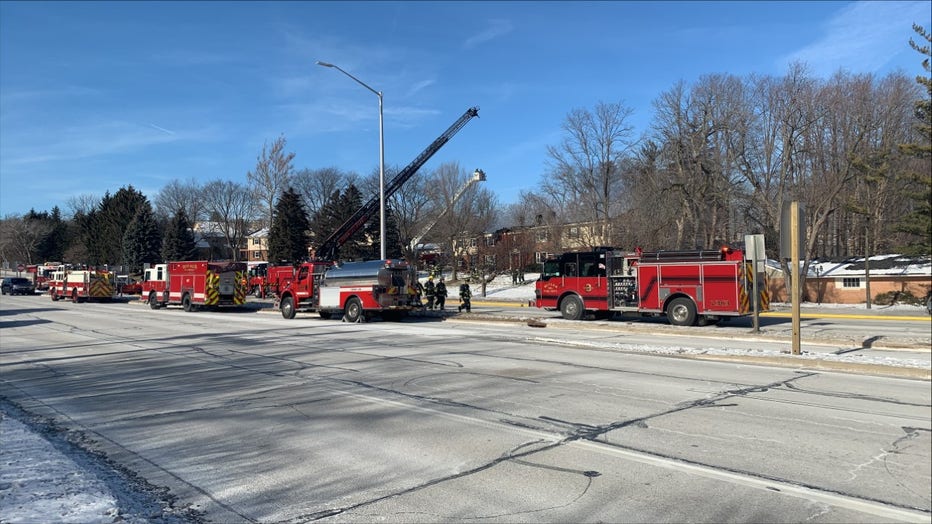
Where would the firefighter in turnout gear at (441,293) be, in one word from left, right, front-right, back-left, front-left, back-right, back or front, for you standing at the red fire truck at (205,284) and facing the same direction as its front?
back

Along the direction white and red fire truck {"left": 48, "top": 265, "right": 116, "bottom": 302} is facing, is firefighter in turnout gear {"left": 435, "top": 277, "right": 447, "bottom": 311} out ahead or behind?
behind

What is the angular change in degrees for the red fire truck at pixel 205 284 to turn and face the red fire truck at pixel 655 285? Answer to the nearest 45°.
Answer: approximately 180°

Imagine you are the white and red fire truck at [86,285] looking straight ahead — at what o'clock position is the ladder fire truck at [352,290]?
The ladder fire truck is roughly at 7 o'clock from the white and red fire truck.

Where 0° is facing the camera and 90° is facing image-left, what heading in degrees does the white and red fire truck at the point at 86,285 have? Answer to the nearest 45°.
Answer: approximately 135°

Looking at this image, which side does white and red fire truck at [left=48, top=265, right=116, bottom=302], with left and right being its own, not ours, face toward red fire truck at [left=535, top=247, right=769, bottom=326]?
back

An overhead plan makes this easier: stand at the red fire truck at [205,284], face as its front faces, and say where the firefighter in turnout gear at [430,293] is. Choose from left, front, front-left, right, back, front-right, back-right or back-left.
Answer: back

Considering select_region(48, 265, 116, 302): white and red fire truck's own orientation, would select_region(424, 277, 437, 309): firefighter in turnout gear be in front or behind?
behind

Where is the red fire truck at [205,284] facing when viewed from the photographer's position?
facing away from the viewer and to the left of the viewer

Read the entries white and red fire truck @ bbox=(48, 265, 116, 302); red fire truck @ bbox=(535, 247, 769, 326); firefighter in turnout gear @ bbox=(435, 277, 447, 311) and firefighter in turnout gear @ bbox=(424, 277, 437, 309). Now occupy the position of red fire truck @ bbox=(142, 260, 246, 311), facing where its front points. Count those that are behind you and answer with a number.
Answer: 3

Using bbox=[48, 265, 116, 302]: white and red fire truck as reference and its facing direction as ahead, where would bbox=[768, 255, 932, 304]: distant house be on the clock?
The distant house is roughly at 6 o'clock from the white and red fire truck.

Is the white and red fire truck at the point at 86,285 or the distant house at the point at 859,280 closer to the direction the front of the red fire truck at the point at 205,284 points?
the white and red fire truck
